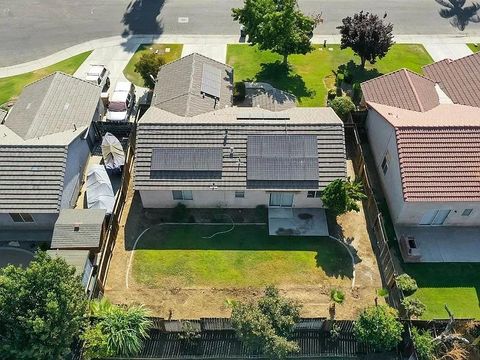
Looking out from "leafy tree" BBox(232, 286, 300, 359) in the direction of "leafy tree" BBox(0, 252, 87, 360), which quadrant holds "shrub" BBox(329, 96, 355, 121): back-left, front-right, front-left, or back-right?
back-right

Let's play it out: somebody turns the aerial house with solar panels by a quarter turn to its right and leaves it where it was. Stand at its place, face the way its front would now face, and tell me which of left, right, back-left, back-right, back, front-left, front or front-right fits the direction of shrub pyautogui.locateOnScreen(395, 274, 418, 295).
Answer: front-right

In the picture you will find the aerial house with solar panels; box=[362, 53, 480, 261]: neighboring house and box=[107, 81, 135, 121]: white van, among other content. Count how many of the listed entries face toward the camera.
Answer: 1

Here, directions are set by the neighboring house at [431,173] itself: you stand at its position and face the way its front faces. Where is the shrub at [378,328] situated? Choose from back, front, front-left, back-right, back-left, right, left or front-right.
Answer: back

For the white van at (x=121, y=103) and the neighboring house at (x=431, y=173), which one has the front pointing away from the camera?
the neighboring house

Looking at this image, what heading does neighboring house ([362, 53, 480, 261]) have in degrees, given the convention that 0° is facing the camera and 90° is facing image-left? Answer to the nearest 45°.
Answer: approximately 180°

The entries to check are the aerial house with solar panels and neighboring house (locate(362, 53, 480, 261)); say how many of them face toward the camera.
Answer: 0

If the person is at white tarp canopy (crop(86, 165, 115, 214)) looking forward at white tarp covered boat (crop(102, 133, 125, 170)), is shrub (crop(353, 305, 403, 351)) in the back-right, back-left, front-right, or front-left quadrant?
back-right

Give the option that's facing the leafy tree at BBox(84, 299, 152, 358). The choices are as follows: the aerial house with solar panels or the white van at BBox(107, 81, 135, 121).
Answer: the white van

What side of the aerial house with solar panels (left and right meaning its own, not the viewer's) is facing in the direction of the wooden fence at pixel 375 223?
right

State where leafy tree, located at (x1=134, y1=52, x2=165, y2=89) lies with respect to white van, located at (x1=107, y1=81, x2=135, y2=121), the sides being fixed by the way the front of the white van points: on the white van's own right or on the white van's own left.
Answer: on the white van's own left

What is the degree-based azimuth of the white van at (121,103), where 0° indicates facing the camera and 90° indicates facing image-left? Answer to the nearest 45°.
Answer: approximately 0°

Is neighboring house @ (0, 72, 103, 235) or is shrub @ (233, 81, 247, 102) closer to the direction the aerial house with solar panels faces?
the shrub

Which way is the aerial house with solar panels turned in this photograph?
away from the camera
